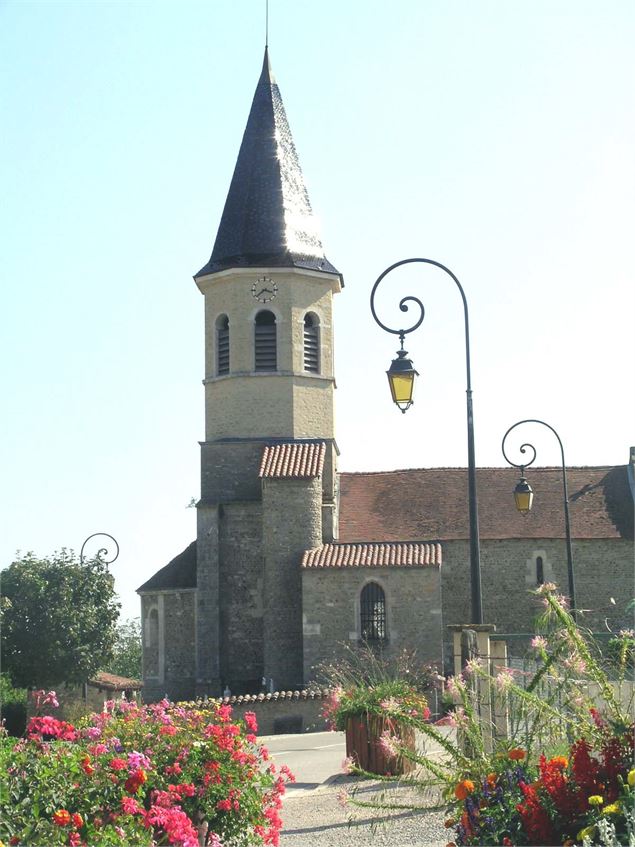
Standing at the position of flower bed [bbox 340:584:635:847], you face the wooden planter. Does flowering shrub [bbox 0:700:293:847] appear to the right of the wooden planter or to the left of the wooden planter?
left

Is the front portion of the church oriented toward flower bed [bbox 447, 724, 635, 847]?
no

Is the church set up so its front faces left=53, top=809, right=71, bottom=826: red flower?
no
